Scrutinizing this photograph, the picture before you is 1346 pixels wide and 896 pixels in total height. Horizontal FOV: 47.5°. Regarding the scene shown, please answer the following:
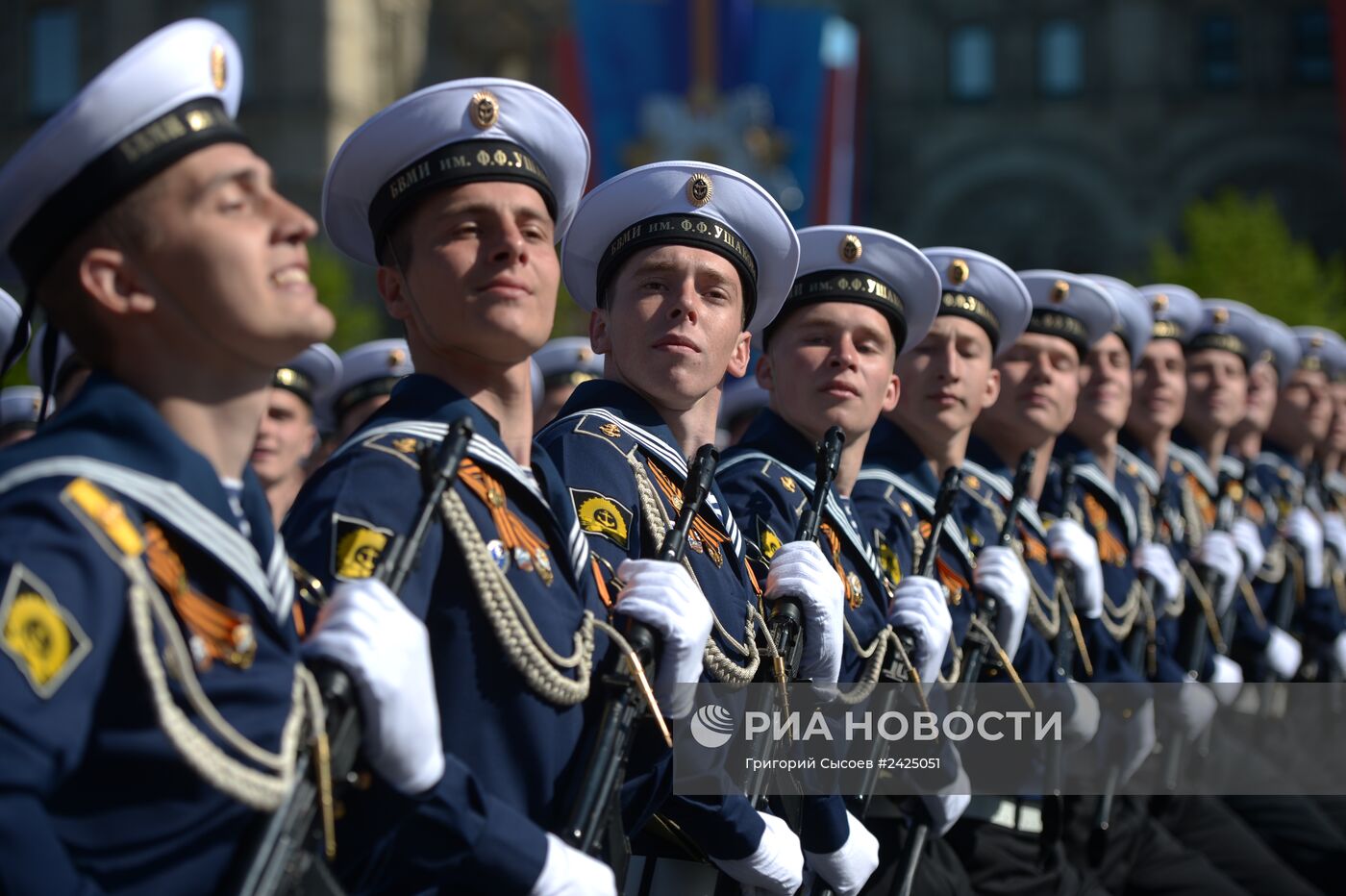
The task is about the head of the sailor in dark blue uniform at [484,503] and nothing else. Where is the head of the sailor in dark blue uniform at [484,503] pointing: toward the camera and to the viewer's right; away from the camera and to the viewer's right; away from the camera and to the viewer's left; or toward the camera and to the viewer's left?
toward the camera and to the viewer's right
